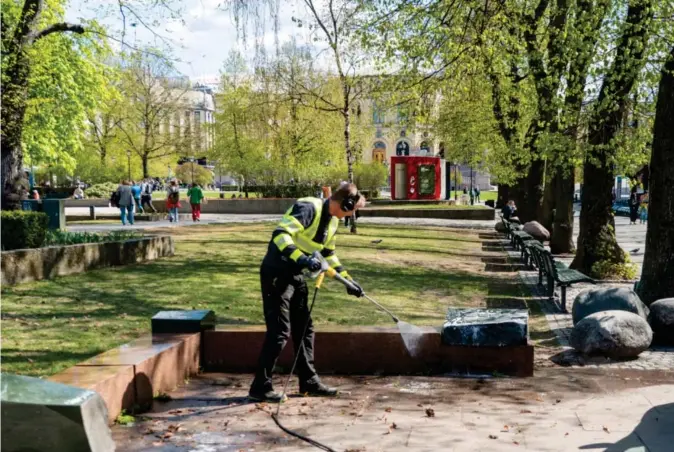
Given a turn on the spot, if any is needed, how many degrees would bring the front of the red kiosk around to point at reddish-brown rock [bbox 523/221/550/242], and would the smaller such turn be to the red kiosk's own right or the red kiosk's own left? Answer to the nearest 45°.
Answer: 0° — it already faces it

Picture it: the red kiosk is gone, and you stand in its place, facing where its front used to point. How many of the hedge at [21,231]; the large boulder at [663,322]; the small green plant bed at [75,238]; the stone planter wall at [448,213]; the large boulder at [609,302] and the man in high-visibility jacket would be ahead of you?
6

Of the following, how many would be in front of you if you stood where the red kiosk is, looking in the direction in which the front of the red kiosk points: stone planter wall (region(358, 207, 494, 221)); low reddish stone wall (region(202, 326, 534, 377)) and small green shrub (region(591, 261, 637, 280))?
3

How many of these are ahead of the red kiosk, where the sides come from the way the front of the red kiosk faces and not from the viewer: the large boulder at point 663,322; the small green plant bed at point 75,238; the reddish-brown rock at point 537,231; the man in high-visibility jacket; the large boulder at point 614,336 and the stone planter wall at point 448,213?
6

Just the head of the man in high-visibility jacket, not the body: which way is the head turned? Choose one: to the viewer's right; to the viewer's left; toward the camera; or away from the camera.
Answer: to the viewer's right

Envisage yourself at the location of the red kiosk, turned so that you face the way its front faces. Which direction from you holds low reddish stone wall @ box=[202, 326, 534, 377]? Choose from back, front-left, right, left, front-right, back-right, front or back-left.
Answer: front

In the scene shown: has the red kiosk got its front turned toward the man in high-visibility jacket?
yes

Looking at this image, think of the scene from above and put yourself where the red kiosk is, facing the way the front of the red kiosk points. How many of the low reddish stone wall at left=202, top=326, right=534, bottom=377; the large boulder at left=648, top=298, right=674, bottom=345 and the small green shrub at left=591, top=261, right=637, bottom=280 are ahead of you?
3

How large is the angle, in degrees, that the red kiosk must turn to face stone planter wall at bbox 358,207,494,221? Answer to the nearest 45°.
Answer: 0° — it already faces it

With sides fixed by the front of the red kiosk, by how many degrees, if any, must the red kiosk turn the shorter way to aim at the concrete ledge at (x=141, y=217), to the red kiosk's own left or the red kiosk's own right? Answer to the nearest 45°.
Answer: approximately 45° to the red kiosk's own right

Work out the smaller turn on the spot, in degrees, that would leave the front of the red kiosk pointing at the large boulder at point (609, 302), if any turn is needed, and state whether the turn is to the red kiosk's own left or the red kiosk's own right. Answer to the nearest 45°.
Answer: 0° — it already faces it

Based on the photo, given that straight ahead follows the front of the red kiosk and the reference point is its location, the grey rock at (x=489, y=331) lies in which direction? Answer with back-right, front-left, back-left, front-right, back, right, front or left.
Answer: front

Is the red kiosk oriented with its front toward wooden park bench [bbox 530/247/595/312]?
yes

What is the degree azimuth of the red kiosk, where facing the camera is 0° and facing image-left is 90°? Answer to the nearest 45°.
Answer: approximately 0°

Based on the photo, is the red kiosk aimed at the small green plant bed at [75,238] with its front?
yes

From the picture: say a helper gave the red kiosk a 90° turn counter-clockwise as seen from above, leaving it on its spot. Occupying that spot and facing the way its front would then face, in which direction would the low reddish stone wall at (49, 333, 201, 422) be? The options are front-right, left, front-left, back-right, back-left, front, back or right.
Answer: right

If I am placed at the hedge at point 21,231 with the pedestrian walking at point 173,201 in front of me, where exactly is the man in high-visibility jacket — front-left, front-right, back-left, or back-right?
back-right

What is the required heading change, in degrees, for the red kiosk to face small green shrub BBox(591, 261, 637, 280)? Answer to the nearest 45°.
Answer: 0° — it already faces it

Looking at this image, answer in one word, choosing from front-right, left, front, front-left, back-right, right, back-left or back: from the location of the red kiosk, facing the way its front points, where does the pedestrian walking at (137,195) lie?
front-right
